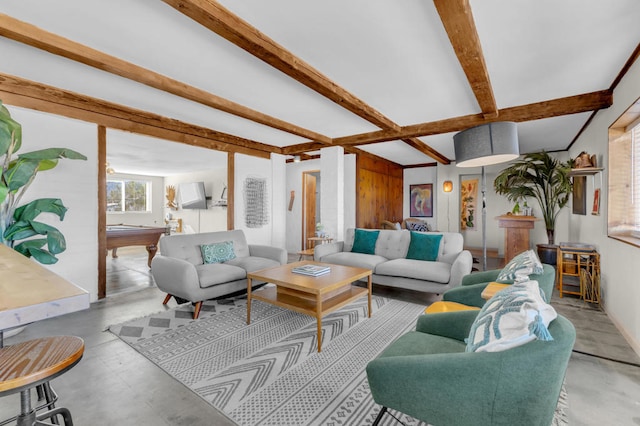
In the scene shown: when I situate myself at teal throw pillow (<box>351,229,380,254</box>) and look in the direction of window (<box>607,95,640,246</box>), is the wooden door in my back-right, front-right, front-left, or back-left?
back-left

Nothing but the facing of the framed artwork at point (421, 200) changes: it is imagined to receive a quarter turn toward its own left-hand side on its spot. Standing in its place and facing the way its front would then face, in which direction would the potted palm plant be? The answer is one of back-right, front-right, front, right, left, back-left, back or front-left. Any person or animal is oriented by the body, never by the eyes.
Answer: front-right

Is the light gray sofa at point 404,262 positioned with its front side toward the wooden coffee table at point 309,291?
yes

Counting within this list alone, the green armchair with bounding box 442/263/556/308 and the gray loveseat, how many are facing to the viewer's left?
1

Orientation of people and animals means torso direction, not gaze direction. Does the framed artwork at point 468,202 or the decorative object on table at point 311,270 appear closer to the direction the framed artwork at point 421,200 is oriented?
the decorative object on table

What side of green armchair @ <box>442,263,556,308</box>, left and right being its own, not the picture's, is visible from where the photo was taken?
left

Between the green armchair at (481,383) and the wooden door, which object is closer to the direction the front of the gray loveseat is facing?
the green armchair

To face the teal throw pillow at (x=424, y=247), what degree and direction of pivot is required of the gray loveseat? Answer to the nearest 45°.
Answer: approximately 45° to its left

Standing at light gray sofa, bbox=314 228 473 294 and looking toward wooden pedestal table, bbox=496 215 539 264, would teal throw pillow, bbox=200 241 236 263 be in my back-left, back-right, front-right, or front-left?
back-left
